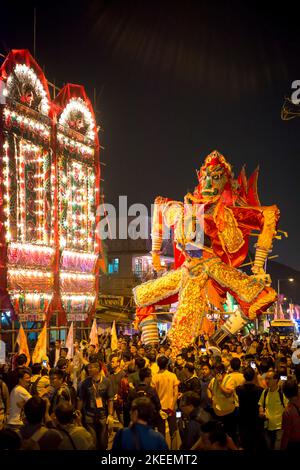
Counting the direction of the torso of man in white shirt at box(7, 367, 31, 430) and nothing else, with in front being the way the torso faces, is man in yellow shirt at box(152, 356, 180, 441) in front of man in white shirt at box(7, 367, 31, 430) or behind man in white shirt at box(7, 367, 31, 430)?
in front

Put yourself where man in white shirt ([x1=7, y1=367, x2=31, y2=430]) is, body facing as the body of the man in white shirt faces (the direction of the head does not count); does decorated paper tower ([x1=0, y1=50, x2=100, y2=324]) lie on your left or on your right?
on your left
